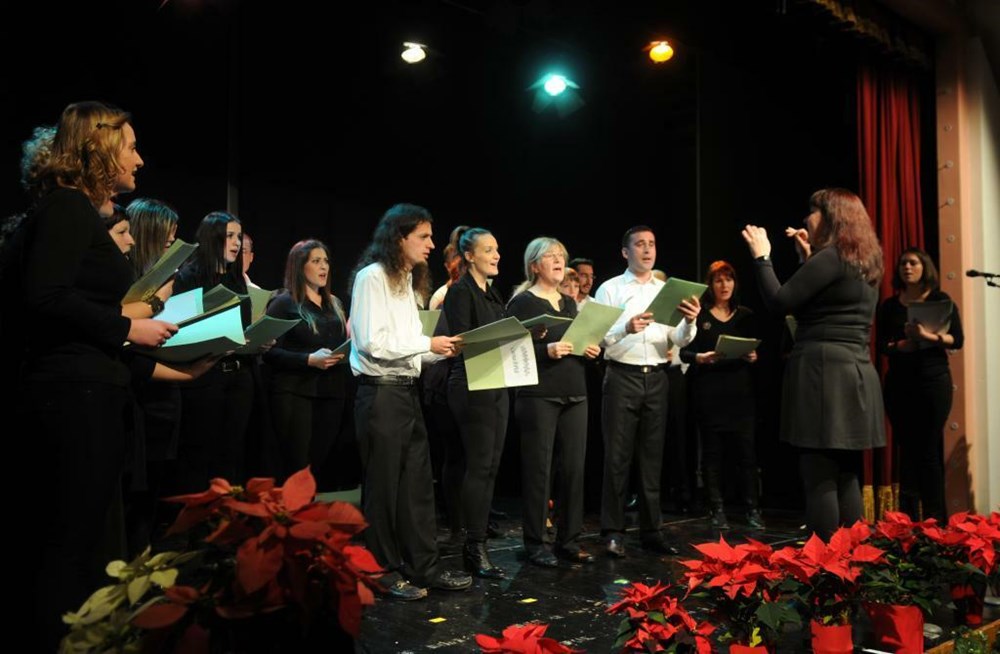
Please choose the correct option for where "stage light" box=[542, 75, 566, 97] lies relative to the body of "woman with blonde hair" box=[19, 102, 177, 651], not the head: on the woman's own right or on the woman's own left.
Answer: on the woman's own left

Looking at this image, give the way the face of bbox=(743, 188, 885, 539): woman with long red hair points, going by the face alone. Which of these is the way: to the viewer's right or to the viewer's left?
to the viewer's left

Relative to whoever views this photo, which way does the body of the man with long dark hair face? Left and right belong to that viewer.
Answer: facing to the right of the viewer

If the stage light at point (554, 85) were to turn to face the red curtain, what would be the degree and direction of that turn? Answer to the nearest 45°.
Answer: approximately 45° to its left

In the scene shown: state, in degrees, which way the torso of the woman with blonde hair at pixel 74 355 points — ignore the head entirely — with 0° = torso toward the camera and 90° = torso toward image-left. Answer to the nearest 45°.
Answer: approximately 270°

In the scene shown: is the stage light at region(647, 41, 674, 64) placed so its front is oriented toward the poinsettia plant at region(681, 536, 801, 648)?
yes

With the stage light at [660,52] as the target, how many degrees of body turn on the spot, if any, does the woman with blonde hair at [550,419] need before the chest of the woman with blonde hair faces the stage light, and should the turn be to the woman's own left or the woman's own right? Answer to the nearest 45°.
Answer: approximately 135° to the woman's own left

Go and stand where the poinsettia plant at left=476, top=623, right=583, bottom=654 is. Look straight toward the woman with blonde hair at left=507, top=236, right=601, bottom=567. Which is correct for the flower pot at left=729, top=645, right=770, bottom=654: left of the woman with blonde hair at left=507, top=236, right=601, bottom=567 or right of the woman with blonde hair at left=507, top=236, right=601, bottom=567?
right

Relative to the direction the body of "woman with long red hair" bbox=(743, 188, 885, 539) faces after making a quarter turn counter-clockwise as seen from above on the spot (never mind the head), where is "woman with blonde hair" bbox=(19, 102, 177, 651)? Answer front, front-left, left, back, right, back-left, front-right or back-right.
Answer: front

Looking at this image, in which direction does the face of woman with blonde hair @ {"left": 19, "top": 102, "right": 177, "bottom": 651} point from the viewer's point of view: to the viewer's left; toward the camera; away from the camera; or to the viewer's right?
to the viewer's right

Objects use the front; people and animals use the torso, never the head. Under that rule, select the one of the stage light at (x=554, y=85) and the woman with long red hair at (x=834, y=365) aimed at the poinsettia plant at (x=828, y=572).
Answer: the stage light

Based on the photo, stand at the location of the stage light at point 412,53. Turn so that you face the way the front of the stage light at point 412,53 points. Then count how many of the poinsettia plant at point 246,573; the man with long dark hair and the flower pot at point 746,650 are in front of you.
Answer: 3

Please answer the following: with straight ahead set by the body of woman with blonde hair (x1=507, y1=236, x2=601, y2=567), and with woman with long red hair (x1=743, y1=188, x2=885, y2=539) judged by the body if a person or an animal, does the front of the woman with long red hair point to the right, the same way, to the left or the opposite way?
the opposite way

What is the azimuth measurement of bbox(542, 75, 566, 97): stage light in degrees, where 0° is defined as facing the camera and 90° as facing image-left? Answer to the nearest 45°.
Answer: approximately 0°

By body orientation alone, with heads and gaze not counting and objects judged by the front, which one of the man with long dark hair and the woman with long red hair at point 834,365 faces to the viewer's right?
the man with long dark hair
